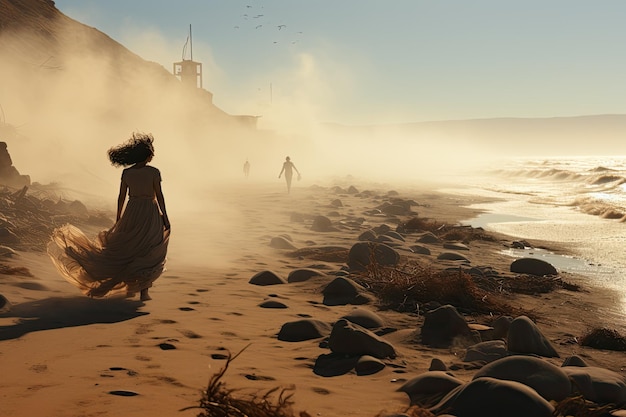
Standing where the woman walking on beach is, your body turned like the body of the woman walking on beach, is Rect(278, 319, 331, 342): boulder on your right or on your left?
on your right

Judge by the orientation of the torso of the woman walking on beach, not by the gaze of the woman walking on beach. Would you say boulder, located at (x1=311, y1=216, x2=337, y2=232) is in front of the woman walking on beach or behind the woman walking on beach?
in front

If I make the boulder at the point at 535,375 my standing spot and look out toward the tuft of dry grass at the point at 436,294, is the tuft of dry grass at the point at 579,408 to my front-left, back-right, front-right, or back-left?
back-right

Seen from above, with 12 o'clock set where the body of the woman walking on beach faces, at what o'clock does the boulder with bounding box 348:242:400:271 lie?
The boulder is roughly at 2 o'clock from the woman walking on beach.

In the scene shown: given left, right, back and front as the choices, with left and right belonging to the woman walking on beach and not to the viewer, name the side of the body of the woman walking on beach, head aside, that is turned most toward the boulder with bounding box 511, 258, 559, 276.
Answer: right

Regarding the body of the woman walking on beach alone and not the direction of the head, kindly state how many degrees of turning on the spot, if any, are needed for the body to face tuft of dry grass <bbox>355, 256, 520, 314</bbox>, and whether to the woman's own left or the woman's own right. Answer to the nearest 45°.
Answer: approximately 90° to the woman's own right

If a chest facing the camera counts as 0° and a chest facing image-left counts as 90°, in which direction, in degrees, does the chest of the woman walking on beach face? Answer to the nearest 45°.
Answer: approximately 180°

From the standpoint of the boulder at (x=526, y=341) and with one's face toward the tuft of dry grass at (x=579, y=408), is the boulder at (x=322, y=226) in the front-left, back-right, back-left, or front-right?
back-right

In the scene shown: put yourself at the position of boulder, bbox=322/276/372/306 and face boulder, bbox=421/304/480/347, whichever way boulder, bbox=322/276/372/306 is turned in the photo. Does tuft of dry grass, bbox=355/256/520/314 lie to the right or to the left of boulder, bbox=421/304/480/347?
left

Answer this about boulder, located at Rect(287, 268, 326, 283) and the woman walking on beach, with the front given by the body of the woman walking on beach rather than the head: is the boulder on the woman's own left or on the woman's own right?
on the woman's own right

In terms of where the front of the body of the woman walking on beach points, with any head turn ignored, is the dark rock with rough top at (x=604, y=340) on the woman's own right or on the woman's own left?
on the woman's own right

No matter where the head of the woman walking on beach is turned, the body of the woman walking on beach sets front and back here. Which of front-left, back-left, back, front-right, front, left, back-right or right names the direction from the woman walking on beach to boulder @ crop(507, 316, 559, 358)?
back-right
